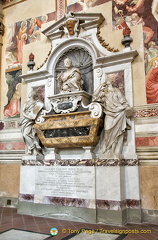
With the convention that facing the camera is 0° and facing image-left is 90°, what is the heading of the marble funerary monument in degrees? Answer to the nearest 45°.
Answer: approximately 45°
